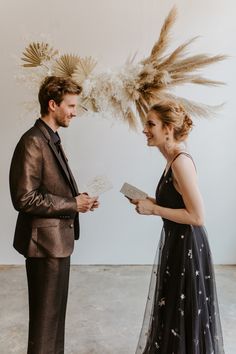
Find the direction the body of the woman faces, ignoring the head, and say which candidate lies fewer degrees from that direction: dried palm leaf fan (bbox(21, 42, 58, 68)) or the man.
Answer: the man

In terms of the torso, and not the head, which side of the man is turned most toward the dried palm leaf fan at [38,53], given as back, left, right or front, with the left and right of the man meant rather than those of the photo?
left

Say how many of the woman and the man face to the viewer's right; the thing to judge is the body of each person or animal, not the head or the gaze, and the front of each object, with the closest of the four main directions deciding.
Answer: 1

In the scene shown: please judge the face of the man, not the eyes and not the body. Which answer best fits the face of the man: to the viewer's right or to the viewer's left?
to the viewer's right

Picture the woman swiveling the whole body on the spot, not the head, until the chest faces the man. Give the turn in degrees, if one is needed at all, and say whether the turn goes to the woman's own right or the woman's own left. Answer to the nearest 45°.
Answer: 0° — they already face them

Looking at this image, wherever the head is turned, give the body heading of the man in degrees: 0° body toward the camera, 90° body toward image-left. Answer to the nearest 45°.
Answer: approximately 270°

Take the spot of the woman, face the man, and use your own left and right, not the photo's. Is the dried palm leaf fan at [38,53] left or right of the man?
right

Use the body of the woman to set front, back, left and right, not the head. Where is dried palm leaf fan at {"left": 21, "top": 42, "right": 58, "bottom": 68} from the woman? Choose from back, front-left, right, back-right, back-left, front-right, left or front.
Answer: front-right

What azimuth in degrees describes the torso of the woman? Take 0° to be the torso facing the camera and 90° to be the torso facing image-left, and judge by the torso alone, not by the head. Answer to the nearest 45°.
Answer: approximately 90°

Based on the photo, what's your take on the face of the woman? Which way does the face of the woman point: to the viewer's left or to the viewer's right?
to the viewer's left

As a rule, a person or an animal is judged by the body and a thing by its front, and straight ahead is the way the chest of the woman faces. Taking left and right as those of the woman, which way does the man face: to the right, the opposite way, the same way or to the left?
the opposite way

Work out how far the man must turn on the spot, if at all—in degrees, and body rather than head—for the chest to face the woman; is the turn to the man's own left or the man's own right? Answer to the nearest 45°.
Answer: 0° — they already face them

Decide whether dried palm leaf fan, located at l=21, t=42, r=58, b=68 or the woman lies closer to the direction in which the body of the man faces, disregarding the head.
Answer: the woman
